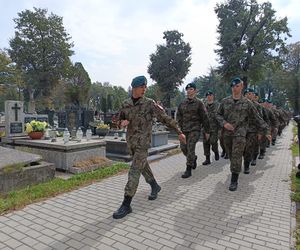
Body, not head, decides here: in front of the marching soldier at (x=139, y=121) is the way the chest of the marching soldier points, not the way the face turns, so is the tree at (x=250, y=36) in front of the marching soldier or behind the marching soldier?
behind

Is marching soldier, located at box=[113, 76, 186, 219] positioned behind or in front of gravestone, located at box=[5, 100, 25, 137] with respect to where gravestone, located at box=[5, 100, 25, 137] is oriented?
in front

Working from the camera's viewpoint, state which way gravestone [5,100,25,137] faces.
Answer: facing the viewer and to the right of the viewer

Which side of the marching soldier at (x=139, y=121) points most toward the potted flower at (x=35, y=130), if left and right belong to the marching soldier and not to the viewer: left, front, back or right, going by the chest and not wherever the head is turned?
right

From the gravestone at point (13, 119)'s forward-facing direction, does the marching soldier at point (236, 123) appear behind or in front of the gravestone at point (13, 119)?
in front

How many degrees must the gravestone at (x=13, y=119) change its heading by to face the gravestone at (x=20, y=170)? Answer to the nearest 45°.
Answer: approximately 45° to its right

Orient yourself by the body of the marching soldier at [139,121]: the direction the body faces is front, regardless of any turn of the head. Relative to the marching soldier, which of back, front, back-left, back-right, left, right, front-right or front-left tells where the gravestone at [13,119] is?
right

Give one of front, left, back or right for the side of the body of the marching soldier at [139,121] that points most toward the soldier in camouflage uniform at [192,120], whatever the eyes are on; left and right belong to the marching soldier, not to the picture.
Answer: back

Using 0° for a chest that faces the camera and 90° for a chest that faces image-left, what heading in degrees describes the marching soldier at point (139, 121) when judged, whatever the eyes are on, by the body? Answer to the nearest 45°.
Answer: approximately 45°

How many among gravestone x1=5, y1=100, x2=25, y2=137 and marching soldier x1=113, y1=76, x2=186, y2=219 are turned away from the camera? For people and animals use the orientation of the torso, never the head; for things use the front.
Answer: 0

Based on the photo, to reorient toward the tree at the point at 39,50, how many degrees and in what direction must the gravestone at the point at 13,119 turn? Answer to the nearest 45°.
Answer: approximately 135° to its left

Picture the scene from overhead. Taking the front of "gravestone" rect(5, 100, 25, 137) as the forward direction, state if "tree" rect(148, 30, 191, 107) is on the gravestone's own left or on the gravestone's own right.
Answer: on the gravestone's own left

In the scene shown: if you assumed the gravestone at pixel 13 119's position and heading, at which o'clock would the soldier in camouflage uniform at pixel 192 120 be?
The soldier in camouflage uniform is roughly at 12 o'clock from the gravestone.

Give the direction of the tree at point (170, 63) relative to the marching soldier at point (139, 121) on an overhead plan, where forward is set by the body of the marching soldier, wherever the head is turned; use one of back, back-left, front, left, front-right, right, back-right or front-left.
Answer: back-right
